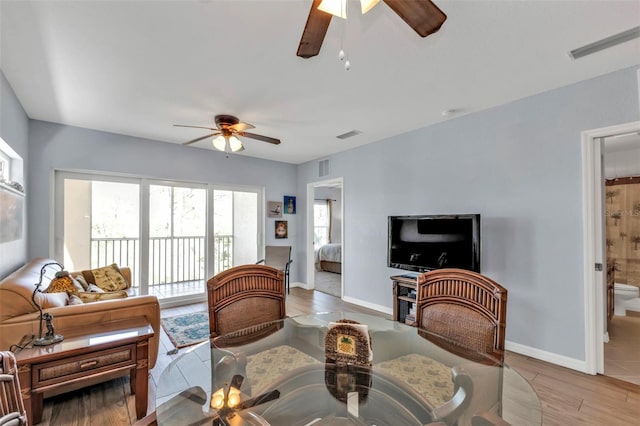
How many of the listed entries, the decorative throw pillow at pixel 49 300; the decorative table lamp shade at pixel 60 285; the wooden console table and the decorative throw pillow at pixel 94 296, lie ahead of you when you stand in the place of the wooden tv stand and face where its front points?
4

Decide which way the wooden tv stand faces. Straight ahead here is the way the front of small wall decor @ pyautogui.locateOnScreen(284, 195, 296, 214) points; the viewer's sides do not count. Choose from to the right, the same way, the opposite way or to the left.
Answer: to the right

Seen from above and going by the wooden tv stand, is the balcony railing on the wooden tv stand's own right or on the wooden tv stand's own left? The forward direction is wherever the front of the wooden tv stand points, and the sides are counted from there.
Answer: on the wooden tv stand's own right

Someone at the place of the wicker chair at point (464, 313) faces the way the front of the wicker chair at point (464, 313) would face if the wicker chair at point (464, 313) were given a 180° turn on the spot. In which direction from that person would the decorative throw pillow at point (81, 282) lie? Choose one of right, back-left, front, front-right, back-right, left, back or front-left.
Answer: back-left

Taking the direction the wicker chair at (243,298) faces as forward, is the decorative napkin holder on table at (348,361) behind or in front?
in front

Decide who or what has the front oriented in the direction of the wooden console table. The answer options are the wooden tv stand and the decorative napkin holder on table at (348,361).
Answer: the wooden tv stand

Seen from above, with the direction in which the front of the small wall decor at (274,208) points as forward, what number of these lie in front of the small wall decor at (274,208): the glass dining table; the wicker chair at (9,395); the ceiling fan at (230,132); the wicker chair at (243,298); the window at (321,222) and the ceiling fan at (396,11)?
5

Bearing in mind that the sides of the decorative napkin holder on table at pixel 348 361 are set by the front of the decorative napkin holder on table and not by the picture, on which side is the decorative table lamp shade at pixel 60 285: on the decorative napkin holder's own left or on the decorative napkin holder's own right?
on the decorative napkin holder's own right

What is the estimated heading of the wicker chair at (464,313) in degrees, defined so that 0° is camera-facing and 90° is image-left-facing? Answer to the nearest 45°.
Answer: approximately 45°

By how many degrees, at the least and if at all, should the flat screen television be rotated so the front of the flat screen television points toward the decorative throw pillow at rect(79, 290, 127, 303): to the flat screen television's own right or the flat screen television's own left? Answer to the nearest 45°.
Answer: approximately 45° to the flat screen television's own right
